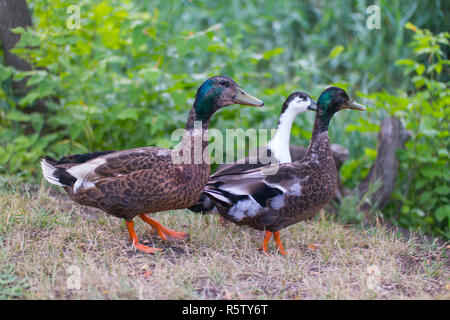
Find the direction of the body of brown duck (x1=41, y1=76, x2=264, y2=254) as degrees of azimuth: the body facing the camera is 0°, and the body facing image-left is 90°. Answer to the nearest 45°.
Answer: approximately 270°

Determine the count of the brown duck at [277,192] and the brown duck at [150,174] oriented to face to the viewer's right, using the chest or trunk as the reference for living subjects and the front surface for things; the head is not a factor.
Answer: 2

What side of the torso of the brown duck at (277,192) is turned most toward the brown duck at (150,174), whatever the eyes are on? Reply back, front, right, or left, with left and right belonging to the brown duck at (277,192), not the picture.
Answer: back

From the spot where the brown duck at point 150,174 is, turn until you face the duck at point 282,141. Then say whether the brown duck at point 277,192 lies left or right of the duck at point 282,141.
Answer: right

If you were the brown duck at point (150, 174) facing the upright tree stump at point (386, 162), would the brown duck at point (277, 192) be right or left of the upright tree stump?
right

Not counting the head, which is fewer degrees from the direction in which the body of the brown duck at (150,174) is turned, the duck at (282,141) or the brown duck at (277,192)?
the brown duck

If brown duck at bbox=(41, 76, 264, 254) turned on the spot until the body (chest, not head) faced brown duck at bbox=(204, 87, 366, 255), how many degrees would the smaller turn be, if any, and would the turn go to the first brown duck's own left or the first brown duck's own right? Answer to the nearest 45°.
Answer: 0° — it already faces it

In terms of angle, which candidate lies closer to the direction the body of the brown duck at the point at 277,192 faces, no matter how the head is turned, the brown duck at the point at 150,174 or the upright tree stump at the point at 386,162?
the upright tree stump

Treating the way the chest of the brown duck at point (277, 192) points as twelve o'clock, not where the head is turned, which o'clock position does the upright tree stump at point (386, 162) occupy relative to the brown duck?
The upright tree stump is roughly at 10 o'clock from the brown duck.

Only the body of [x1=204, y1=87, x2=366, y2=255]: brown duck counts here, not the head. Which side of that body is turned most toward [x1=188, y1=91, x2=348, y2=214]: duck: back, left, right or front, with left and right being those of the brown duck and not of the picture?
left

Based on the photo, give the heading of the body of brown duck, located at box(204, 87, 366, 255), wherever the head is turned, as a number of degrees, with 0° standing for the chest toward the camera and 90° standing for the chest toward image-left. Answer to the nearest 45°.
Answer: approximately 270°
